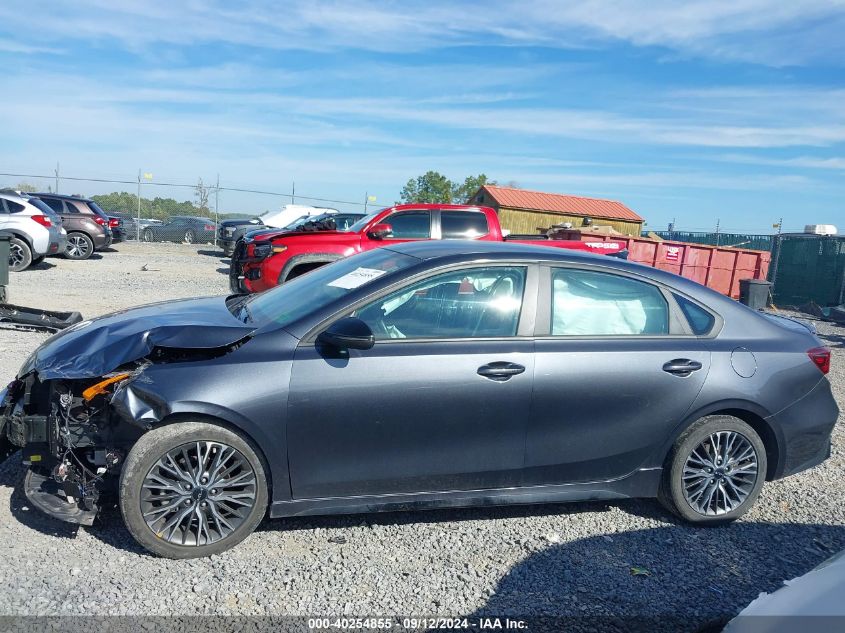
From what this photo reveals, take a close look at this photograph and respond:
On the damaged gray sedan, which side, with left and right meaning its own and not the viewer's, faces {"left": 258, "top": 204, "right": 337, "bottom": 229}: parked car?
right

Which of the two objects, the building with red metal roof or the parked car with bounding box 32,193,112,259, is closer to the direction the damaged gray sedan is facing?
the parked car

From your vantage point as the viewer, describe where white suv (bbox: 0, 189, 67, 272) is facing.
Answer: facing away from the viewer and to the left of the viewer

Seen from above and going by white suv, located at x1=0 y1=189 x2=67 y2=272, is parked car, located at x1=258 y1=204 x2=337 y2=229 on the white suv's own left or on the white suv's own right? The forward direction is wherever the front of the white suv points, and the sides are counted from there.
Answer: on the white suv's own right

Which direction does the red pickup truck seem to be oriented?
to the viewer's left

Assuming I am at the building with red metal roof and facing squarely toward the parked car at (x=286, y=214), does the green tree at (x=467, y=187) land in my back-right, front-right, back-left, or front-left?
back-right

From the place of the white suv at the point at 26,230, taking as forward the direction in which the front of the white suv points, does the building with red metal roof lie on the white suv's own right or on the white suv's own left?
on the white suv's own right

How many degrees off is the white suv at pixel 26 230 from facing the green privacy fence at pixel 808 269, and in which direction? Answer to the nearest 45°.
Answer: approximately 135° to its right

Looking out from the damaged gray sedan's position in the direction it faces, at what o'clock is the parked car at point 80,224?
The parked car is roughly at 2 o'clock from the damaged gray sedan.

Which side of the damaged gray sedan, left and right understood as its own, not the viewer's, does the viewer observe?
left

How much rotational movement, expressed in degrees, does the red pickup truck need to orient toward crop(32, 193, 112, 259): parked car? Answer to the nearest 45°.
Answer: approximately 45° to its right
